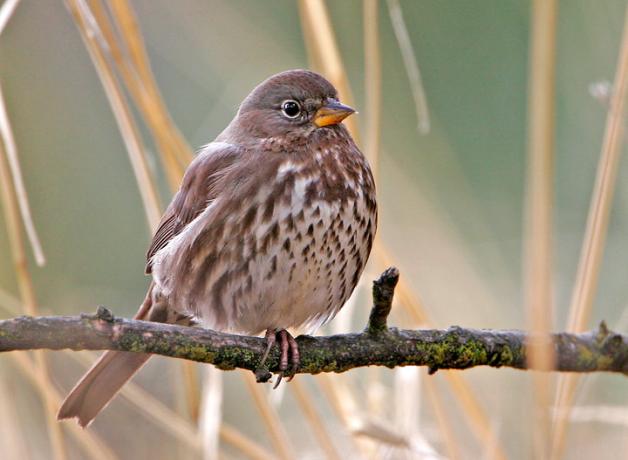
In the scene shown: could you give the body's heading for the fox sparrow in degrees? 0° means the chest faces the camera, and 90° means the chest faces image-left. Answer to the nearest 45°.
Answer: approximately 315°

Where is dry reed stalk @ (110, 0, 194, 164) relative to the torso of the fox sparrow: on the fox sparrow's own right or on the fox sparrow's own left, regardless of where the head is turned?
on the fox sparrow's own right
